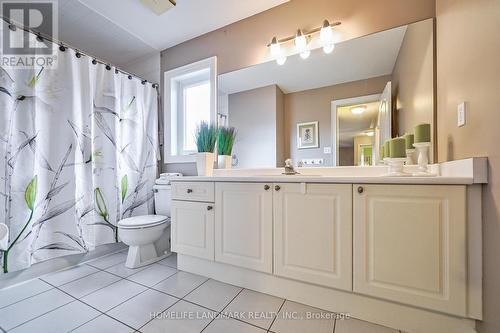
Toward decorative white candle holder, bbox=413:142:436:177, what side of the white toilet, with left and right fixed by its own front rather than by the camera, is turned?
left

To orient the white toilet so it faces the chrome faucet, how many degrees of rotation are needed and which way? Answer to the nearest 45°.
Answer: approximately 90° to its left

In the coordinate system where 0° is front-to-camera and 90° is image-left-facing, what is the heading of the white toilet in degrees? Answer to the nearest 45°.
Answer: approximately 45°

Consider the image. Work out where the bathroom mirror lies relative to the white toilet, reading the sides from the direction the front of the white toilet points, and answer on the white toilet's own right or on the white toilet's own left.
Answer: on the white toilet's own left
